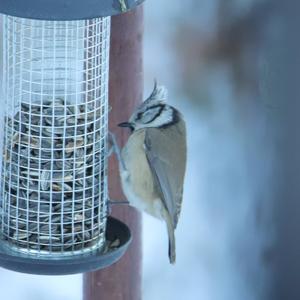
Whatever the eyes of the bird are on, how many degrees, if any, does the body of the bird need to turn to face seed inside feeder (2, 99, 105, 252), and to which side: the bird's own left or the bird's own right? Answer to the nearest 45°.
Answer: approximately 45° to the bird's own left

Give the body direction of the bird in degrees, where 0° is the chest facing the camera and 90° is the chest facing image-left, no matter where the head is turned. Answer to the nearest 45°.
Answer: approximately 90°
